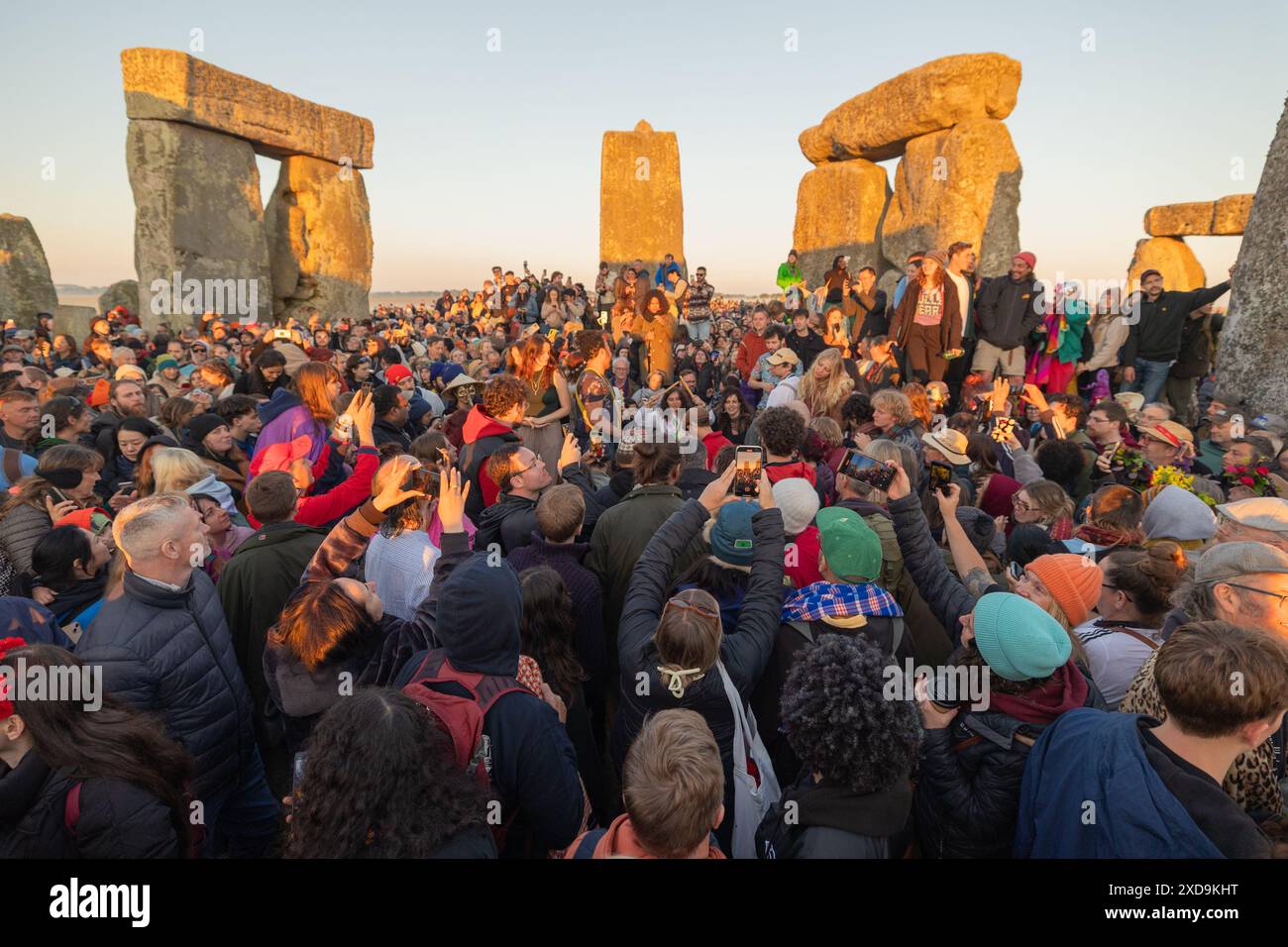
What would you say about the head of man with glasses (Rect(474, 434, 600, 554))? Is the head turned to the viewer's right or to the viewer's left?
to the viewer's right

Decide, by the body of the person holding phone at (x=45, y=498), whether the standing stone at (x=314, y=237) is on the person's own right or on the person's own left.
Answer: on the person's own left

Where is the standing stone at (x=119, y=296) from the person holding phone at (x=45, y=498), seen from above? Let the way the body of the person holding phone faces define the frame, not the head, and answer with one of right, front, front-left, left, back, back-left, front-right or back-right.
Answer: left

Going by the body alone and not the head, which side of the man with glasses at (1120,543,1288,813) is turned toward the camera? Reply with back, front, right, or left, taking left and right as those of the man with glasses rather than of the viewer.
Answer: right

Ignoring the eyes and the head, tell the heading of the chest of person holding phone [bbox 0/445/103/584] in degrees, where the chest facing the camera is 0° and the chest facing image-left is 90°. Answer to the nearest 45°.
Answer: approximately 270°
